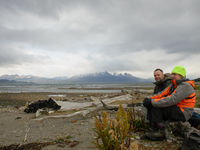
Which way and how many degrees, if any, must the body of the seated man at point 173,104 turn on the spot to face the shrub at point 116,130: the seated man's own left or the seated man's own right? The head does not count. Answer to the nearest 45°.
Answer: approximately 45° to the seated man's own left

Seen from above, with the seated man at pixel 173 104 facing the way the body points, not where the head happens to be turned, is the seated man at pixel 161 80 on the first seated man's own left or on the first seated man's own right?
on the first seated man's own right

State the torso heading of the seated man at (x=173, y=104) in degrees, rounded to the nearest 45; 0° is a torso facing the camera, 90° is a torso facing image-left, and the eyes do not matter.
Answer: approximately 90°
